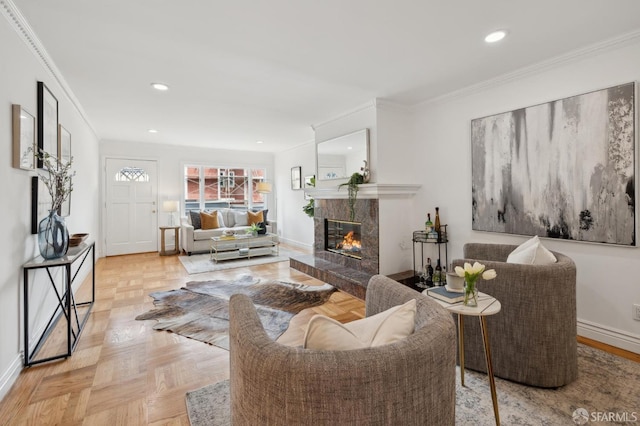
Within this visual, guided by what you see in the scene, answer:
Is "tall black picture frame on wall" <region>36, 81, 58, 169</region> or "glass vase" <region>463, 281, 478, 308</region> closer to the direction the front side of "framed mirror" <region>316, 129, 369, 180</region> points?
the tall black picture frame on wall

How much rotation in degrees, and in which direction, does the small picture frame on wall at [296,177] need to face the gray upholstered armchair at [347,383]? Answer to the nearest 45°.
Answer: approximately 45° to its left

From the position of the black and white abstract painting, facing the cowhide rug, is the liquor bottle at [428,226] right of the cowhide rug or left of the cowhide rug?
right

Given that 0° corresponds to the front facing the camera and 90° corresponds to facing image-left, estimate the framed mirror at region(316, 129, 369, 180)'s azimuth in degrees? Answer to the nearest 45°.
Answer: approximately 45°

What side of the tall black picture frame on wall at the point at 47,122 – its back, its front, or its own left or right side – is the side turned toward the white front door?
left

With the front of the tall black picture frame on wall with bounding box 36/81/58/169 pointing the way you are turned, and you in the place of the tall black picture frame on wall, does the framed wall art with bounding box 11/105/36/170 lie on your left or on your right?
on your right

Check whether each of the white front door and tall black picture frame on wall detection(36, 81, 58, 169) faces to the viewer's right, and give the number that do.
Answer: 1

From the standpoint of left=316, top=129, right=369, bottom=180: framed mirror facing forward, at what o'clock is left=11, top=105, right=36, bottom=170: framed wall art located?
left=11, top=105, right=36, bottom=170: framed wall art is roughly at 12 o'clock from left=316, top=129, right=369, bottom=180: framed mirror.

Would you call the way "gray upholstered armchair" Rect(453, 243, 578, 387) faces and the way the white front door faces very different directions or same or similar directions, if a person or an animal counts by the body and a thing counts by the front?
very different directions

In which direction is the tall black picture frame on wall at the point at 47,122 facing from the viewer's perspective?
to the viewer's right

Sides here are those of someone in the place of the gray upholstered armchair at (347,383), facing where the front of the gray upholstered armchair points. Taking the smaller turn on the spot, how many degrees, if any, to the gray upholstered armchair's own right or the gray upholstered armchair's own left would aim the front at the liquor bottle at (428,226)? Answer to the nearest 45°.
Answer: approximately 45° to the gray upholstered armchair's own right

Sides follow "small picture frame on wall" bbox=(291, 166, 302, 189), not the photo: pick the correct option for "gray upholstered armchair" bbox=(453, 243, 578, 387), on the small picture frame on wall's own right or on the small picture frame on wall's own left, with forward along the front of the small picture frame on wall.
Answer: on the small picture frame on wall's own left

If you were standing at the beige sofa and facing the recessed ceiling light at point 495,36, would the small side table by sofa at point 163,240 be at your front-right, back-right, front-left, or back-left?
back-right
